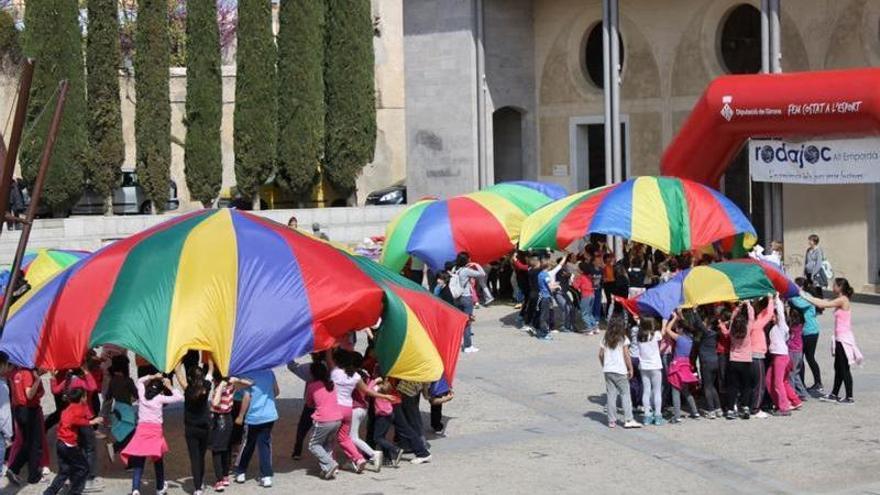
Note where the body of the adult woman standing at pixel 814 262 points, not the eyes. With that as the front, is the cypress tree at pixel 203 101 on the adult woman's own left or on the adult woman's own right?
on the adult woman's own right

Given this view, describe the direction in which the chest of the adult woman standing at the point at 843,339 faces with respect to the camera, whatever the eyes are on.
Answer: to the viewer's left

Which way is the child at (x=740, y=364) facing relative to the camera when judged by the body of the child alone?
away from the camera

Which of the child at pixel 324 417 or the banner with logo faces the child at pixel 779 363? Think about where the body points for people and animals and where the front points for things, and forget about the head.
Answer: the banner with logo

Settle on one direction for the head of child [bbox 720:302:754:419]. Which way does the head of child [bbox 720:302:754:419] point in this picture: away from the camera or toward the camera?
away from the camera

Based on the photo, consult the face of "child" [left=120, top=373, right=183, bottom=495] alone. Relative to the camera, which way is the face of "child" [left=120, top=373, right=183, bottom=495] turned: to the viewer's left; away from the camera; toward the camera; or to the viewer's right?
away from the camera

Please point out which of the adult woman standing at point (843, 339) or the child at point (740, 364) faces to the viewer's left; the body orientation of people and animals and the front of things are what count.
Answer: the adult woman standing

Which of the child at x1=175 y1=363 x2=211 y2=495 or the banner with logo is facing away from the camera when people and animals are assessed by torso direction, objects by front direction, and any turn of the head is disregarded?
the child

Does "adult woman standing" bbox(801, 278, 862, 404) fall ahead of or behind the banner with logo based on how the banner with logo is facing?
ahead

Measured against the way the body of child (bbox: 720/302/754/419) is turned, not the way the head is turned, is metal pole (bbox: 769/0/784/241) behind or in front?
in front

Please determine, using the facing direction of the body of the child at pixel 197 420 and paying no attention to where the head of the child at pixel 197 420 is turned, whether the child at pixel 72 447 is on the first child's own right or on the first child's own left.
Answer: on the first child's own left

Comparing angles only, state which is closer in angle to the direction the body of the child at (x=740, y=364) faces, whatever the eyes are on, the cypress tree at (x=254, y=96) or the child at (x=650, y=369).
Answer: the cypress tree

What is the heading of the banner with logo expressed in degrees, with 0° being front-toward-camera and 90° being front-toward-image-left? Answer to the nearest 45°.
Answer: approximately 0°

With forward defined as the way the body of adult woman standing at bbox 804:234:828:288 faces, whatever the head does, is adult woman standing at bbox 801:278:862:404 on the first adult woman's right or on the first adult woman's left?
on the first adult woman's left

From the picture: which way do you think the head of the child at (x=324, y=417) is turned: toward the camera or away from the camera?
away from the camera
